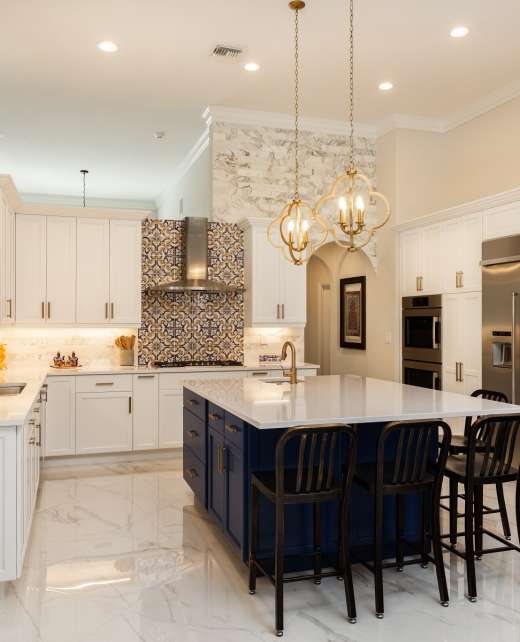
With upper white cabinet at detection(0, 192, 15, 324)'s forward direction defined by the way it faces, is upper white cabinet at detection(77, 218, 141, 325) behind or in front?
in front

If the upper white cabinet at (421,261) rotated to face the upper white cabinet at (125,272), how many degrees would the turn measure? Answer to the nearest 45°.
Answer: approximately 45° to its right

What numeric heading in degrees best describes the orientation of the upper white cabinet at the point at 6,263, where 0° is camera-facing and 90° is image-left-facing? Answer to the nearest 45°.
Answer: approximately 270°

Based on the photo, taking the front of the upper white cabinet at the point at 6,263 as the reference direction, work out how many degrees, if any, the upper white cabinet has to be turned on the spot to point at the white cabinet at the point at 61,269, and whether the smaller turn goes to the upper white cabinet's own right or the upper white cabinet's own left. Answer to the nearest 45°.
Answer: approximately 45° to the upper white cabinet's own left

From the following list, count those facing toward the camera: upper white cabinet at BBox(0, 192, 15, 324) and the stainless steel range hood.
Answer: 1

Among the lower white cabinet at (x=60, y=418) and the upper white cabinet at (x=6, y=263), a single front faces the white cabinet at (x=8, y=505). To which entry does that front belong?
the lower white cabinet

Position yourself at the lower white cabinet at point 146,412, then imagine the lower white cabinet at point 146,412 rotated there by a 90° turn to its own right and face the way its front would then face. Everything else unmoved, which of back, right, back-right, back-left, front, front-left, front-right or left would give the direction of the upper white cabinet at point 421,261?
back

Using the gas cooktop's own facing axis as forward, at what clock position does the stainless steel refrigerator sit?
The stainless steel refrigerator is roughly at 10 o'clock from the gas cooktop.

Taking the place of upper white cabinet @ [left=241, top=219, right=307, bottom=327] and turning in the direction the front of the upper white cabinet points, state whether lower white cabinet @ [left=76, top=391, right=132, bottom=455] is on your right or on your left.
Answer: on your right

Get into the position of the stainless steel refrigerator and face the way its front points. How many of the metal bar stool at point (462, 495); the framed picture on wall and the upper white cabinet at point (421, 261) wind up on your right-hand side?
2

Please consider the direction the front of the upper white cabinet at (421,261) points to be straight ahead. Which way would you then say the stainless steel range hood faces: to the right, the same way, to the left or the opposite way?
to the left

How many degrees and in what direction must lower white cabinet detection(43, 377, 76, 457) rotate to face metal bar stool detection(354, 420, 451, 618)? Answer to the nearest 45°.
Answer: approximately 45° to its left

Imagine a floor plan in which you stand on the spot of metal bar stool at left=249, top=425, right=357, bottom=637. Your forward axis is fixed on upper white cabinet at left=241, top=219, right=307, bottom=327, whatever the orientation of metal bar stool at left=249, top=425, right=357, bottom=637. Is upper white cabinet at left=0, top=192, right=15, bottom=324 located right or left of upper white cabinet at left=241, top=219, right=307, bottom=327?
left
